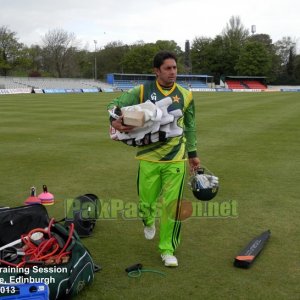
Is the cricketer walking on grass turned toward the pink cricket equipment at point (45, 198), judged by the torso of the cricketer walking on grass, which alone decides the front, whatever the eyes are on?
no

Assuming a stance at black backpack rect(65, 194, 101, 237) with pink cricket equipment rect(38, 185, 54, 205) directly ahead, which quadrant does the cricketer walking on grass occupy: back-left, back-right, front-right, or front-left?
back-right

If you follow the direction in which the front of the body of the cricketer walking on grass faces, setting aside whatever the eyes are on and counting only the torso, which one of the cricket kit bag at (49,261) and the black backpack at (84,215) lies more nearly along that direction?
the cricket kit bag

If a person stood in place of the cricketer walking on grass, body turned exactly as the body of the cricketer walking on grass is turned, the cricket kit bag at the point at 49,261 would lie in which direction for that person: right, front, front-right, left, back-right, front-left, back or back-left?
front-right

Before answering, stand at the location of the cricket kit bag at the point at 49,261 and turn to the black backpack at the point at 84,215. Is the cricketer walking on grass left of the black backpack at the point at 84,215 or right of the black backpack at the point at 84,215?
right

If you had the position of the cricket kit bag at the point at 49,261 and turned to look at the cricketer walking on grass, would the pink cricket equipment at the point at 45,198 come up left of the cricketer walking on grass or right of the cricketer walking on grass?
left

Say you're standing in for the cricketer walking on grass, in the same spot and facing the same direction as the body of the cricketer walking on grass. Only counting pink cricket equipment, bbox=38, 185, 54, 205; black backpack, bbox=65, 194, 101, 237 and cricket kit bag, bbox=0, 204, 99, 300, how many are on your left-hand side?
0

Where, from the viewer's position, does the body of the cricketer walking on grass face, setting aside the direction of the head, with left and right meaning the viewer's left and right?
facing the viewer

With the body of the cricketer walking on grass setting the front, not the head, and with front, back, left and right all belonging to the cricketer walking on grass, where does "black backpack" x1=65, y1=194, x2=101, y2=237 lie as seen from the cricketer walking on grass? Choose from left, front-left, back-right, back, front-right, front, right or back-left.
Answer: back-right

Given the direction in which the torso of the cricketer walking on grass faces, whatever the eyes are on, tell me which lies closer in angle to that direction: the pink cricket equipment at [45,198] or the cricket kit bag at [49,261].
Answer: the cricket kit bag

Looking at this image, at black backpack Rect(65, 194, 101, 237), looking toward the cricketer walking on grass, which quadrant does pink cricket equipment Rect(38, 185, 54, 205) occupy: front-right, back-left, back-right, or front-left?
back-left

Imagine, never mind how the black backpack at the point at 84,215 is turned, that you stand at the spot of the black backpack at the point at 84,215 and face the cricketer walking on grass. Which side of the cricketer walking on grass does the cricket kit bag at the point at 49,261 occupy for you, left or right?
right
